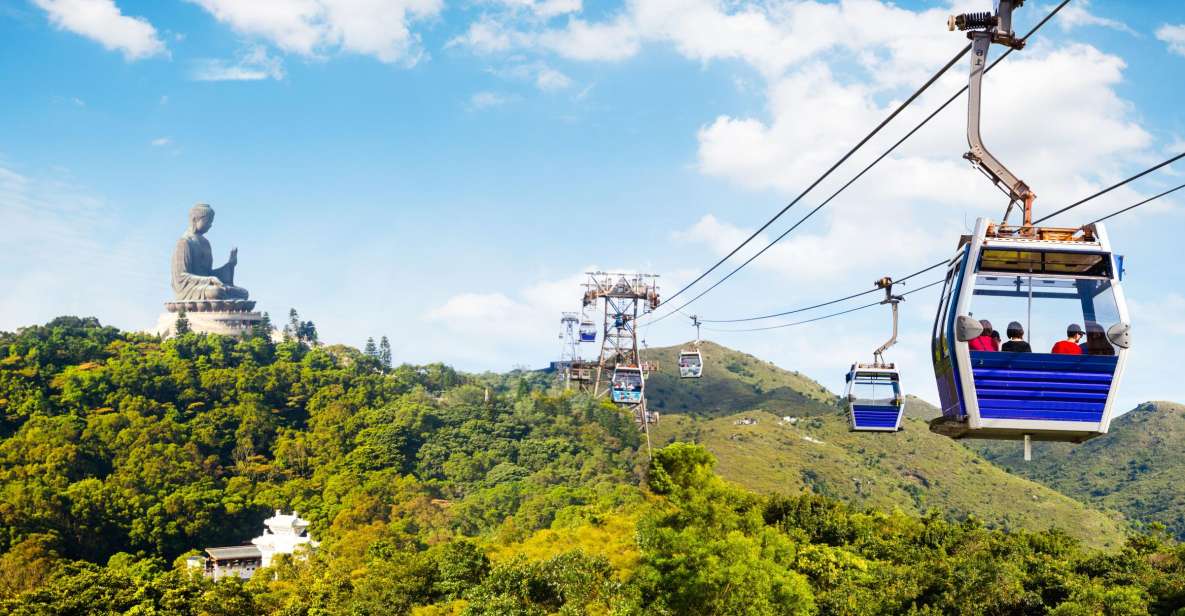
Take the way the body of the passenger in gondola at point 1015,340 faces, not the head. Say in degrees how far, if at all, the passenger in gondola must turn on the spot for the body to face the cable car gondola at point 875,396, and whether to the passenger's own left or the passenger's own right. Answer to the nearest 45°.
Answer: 0° — they already face it

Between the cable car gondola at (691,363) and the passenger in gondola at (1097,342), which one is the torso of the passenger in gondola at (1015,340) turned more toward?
the cable car gondola

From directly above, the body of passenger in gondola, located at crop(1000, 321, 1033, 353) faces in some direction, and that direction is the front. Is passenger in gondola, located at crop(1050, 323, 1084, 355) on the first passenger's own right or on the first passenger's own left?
on the first passenger's own right

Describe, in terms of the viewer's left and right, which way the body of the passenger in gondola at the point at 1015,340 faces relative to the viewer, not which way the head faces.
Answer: facing away from the viewer

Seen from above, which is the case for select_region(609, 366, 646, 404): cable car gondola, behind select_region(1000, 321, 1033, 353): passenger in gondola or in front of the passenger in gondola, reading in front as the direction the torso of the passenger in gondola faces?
in front

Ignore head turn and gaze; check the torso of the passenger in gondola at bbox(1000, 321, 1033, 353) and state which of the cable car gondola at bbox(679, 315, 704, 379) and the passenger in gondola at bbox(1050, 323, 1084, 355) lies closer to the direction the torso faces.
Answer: the cable car gondola

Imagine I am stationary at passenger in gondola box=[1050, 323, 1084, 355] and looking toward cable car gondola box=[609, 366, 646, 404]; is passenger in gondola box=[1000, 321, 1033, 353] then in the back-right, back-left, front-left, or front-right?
front-left

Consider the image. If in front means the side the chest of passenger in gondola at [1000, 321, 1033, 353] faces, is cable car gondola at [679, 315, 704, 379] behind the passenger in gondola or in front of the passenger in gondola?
in front

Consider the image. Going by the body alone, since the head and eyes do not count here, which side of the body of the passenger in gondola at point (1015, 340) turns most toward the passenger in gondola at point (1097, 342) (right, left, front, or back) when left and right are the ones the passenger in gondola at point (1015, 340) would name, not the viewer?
right
